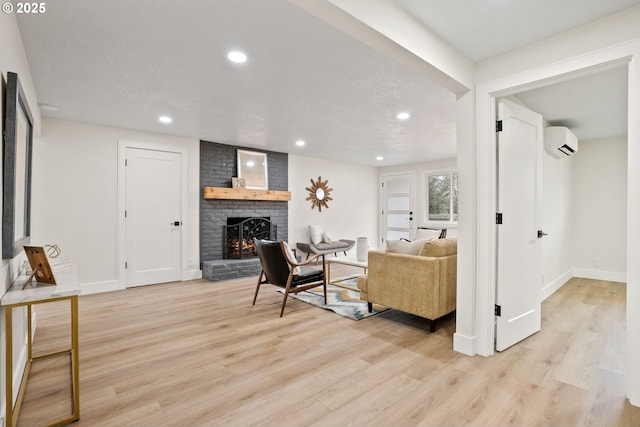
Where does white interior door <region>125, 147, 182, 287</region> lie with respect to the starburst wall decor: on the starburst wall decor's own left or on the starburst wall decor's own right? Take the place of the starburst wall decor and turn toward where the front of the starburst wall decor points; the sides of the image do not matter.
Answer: on the starburst wall decor's own right

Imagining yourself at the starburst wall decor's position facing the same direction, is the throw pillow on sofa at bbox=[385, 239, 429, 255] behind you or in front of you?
in front

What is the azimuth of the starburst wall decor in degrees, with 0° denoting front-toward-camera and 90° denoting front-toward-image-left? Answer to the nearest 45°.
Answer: approximately 315°

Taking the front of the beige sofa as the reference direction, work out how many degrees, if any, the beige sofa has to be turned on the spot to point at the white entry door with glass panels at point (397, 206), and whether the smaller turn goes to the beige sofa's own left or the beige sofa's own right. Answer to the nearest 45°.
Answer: approximately 45° to the beige sofa's own right

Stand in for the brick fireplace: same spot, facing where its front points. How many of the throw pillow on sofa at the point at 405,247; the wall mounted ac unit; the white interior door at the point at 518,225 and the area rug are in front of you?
4

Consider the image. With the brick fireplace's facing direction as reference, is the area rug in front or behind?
in front

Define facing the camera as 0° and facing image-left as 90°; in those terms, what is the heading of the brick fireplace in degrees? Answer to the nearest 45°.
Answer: approximately 315°

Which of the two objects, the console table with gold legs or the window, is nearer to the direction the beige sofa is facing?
the window

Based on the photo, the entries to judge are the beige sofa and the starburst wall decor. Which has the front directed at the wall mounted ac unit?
the starburst wall decor
